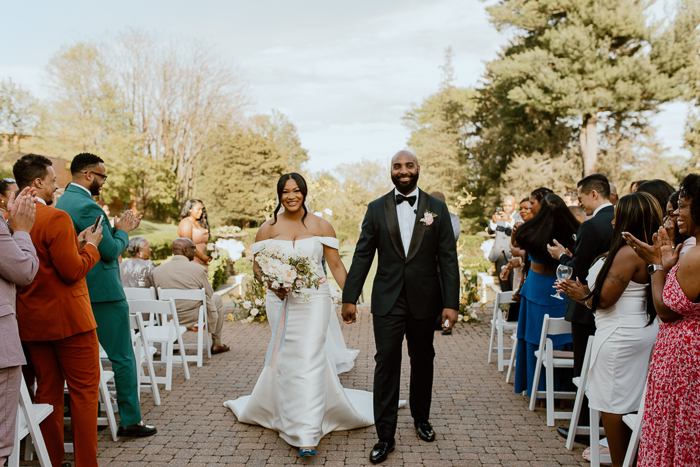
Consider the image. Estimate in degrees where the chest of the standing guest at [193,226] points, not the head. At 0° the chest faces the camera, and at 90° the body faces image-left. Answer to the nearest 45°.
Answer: approximately 315°

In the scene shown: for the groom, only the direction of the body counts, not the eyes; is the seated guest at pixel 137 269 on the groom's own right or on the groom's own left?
on the groom's own right

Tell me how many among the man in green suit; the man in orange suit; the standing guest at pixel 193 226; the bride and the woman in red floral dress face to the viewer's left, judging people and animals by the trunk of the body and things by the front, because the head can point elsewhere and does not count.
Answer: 1

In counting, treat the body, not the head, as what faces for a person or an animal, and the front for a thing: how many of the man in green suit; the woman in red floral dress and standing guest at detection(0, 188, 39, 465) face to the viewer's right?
2

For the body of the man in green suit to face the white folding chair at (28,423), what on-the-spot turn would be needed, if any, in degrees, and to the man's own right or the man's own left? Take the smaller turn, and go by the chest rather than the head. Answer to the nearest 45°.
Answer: approximately 135° to the man's own right

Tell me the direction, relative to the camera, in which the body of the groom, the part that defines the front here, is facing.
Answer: toward the camera

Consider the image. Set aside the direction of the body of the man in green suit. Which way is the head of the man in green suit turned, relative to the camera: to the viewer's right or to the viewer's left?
to the viewer's right

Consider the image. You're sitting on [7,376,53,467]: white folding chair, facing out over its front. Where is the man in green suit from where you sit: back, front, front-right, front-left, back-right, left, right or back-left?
front

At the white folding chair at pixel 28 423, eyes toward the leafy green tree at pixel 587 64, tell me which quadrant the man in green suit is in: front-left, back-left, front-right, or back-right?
front-left

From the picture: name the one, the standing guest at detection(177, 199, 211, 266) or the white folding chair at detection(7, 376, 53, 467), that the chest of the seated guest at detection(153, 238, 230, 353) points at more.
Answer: the standing guest

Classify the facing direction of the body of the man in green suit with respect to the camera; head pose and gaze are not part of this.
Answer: to the viewer's right

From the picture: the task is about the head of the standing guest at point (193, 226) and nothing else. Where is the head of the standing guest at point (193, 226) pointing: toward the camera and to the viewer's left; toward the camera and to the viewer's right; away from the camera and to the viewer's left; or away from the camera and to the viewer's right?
toward the camera and to the viewer's right

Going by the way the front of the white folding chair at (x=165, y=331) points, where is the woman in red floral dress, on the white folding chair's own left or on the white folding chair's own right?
on the white folding chair's own right

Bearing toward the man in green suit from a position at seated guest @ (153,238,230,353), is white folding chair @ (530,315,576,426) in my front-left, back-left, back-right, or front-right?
front-left

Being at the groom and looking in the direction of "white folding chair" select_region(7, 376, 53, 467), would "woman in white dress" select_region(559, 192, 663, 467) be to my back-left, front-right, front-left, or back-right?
back-left

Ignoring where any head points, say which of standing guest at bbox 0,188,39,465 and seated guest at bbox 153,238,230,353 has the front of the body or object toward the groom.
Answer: the standing guest

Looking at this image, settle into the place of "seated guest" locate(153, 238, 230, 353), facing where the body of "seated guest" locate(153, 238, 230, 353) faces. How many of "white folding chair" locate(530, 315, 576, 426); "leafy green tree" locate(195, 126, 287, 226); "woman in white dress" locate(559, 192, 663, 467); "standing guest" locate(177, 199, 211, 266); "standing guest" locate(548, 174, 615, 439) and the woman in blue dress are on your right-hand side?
4
